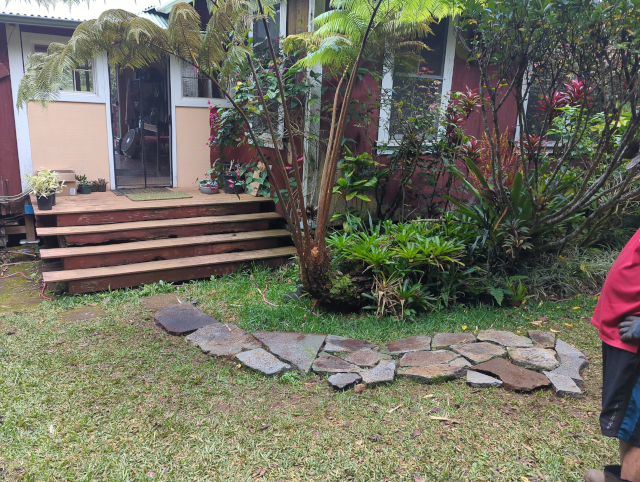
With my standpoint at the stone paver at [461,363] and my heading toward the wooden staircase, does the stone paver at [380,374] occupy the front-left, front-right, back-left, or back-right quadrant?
front-left

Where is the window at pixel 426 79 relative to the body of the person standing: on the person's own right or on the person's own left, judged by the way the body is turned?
on the person's own right

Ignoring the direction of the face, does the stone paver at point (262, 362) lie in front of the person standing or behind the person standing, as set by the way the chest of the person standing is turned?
in front

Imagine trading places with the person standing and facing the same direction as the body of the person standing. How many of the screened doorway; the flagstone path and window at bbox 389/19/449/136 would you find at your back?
0

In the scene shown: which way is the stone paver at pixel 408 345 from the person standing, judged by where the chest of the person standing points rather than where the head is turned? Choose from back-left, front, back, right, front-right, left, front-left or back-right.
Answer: front-right

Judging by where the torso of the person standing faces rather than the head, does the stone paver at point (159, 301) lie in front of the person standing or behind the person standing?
in front

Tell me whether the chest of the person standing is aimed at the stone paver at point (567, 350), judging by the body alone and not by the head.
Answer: no

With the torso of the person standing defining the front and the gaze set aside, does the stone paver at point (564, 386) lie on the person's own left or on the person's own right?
on the person's own right

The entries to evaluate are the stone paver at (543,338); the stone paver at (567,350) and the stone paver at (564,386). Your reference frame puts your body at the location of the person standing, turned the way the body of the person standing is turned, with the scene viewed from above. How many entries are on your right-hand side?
3

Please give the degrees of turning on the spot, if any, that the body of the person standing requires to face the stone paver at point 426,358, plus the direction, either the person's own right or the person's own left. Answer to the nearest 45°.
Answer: approximately 45° to the person's own right

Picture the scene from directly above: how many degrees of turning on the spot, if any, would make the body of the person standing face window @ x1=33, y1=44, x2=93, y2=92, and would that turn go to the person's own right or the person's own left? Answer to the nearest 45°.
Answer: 0° — they already face it

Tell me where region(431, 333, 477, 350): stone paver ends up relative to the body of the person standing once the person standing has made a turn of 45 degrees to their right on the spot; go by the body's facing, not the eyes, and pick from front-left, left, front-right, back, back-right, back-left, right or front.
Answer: front

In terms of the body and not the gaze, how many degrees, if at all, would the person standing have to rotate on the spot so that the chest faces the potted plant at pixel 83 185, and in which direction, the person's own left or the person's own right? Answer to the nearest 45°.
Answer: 0° — they already face it

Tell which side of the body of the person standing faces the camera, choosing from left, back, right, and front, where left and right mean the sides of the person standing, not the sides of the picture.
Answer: left

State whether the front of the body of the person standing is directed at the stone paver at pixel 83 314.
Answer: yes
